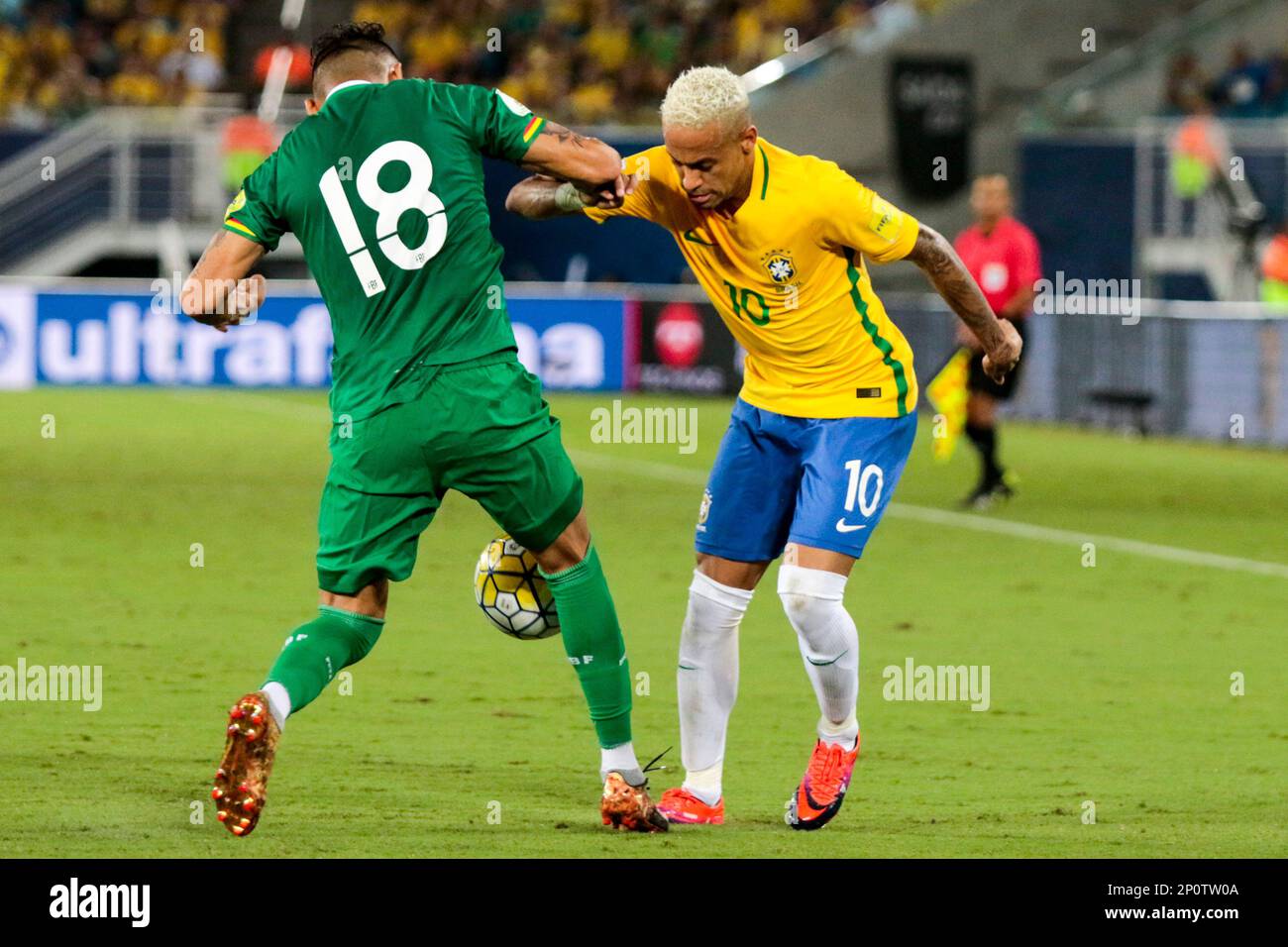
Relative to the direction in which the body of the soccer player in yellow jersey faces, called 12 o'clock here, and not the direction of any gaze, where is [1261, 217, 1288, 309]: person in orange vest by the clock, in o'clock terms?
The person in orange vest is roughly at 5 o'clock from the soccer player in yellow jersey.

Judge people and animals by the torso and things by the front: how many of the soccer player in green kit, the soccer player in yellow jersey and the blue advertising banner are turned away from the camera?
1

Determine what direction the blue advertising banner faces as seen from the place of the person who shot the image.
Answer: facing the viewer

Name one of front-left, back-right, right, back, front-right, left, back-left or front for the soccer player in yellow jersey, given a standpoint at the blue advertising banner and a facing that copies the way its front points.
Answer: front

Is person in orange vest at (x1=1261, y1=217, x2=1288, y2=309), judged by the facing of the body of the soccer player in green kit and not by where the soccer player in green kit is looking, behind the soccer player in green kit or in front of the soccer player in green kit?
in front

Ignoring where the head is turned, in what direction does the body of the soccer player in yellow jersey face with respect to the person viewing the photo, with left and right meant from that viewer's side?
facing the viewer and to the left of the viewer

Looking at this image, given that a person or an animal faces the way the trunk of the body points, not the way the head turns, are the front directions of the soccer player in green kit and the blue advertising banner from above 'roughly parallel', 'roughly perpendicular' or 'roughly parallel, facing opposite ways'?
roughly parallel, facing opposite ways

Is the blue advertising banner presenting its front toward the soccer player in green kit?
yes

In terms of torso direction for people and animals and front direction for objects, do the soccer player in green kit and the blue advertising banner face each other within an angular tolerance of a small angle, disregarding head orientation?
yes

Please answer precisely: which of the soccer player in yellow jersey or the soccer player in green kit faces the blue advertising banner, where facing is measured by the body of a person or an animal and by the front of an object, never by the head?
the soccer player in green kit

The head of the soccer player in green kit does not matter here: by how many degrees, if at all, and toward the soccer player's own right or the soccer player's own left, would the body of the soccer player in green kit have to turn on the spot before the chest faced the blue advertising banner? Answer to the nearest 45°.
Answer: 0° — they already face it

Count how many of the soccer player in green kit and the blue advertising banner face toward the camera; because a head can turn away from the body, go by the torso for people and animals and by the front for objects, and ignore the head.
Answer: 1

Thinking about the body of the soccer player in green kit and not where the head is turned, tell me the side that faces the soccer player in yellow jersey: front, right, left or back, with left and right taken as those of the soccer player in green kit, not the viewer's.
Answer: right

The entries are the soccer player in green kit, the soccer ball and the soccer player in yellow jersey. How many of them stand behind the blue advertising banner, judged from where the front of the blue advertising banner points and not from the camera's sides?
0

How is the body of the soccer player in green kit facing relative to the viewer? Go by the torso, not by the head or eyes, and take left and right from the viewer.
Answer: facing away from the viewer

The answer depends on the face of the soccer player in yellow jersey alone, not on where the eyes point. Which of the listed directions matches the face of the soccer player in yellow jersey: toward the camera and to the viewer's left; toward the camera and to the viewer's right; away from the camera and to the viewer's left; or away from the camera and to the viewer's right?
toward the camera and to the viewer's left

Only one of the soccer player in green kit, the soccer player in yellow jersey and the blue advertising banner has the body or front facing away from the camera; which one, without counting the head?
the soccer player in green kit

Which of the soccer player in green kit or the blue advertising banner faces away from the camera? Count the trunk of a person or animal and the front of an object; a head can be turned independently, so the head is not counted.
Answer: the soccer player in green kit
